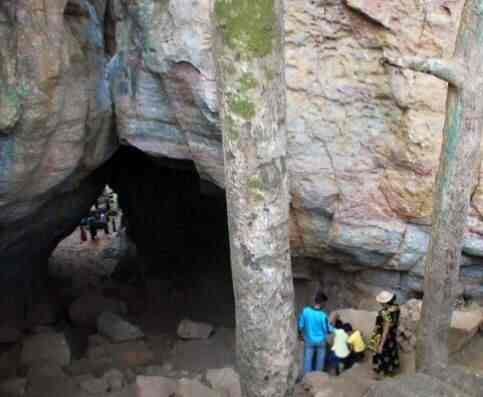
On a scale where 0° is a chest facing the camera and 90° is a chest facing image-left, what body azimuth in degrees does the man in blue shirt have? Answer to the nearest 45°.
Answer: approximately 180°

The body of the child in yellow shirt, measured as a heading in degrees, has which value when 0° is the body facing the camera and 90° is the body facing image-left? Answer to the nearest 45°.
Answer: approximately 135°

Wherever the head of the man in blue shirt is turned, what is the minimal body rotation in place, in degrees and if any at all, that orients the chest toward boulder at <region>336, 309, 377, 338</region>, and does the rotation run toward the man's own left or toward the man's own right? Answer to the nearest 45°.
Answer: approximately 45° to the man's own right
